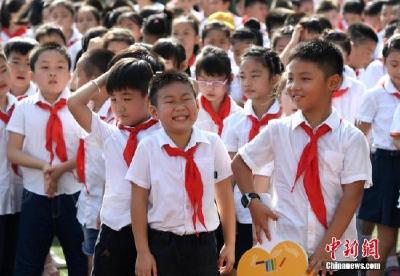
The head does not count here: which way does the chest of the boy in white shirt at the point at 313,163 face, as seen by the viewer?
toward the camera
